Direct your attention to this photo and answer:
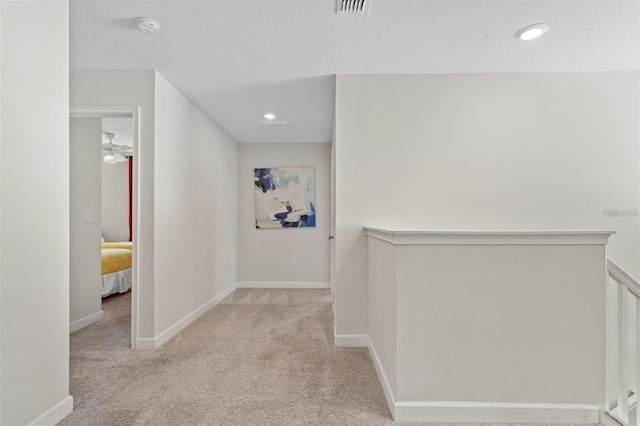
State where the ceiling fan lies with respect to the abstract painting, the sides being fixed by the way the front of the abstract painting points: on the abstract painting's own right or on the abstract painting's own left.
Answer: on the abstract painting's own right

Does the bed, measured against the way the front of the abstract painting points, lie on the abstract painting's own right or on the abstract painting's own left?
on the abstract painting's own right

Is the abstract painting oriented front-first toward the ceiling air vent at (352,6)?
yes

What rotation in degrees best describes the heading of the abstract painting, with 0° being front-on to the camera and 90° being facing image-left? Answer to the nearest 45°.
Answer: approximately 0°

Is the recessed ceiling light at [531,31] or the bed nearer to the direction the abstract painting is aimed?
the recessed ceiling light

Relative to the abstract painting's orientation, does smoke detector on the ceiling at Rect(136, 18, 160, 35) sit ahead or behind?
ahead

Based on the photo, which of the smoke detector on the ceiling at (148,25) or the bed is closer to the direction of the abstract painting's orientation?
the smoke detector on the ceiling

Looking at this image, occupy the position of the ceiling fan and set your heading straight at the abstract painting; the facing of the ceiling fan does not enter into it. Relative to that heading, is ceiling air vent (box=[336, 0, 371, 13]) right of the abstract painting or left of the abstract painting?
right

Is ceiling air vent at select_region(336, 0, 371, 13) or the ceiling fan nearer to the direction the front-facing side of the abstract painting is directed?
the ceiling air vent
